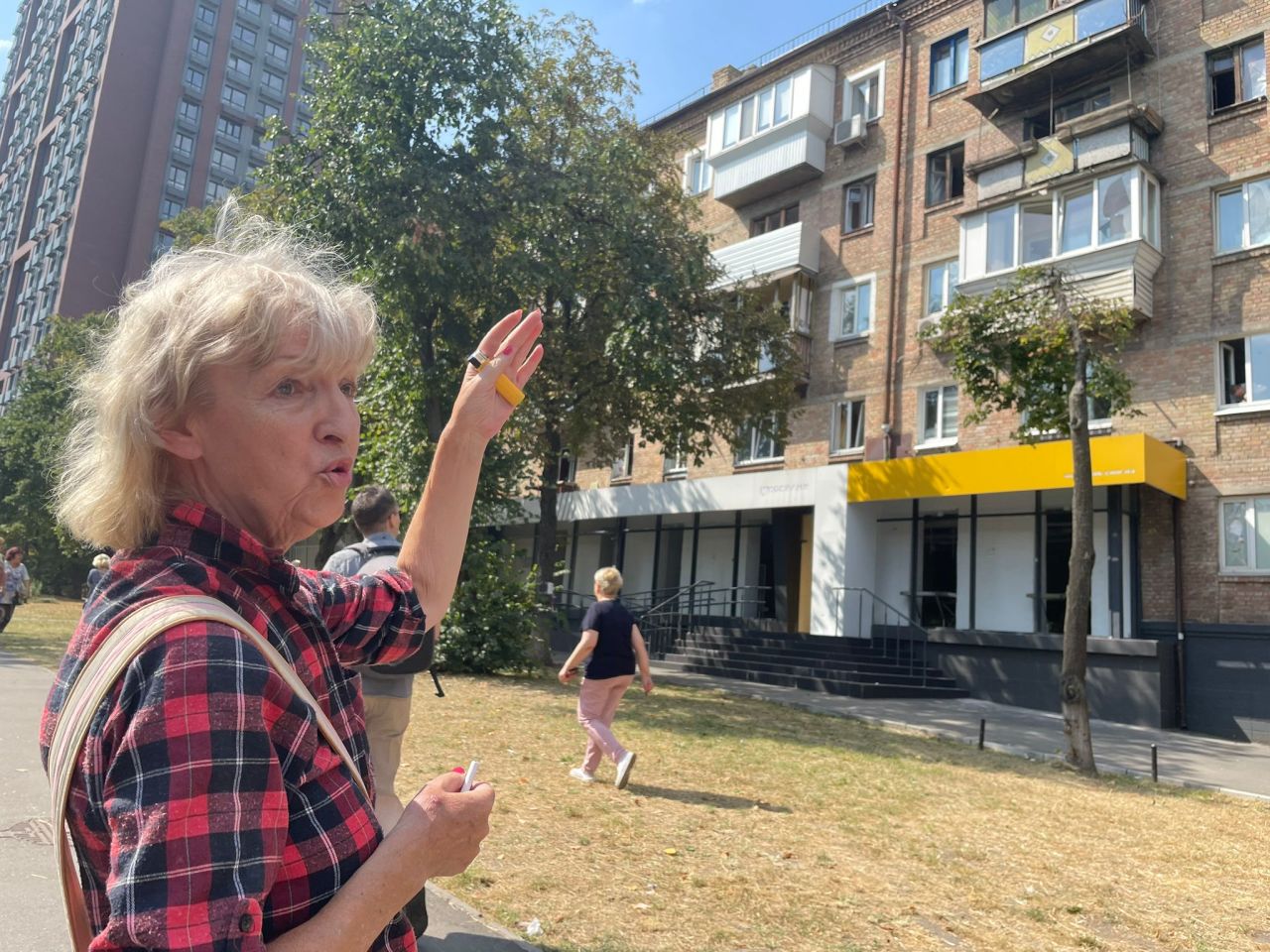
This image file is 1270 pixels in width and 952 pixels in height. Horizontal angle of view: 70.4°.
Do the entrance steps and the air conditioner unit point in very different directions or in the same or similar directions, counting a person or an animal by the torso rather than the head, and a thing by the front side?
same or similar directions

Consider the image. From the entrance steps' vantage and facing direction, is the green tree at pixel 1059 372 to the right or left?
on its left

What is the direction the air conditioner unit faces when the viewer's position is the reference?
facing the viewer and to the left of the viewer

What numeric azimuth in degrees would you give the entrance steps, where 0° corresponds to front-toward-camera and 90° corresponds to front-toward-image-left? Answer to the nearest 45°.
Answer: approximately 45°

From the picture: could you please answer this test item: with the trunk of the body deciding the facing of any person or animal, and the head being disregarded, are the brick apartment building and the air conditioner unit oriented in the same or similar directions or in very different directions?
same or similar directions

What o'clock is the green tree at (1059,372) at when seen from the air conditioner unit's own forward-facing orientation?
The green tree is roughly at 10 o'clock from the air conditioner unit.

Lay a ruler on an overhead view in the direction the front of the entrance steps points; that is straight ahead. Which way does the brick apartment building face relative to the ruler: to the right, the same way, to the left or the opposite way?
the same way

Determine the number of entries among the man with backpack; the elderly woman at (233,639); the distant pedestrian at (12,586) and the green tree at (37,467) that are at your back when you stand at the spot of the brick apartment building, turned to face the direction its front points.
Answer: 0

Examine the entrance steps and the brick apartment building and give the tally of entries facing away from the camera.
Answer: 0

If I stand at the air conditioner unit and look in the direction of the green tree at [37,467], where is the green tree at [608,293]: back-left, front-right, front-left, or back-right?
front-left

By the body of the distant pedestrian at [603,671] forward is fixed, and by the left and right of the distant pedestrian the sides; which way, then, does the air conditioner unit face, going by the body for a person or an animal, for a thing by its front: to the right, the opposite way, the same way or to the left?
to the left

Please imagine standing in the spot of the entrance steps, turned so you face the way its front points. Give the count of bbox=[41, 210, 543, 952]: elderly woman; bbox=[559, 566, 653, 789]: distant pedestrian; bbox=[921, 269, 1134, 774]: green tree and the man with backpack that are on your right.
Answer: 0

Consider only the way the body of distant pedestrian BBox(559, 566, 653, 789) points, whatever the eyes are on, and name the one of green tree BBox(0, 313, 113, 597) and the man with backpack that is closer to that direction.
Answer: the green tree

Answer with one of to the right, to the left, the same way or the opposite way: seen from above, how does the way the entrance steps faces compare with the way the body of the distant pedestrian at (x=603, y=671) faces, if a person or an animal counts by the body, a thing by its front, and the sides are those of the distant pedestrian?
to the left
